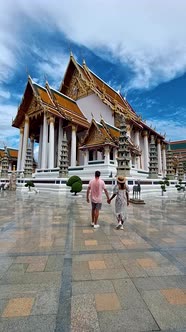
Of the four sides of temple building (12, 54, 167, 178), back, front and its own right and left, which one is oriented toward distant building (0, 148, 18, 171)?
right

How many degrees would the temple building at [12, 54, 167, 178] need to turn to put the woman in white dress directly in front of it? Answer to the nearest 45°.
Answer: approximately 45° to its left

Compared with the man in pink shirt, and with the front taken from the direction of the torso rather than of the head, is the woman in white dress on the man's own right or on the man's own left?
on the man's own right

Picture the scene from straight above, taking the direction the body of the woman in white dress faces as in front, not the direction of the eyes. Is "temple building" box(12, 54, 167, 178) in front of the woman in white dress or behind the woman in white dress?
in front

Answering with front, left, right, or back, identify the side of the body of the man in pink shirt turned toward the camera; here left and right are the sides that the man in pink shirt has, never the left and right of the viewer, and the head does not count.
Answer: back

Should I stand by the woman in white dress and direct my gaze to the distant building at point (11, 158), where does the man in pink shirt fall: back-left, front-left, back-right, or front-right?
front-left

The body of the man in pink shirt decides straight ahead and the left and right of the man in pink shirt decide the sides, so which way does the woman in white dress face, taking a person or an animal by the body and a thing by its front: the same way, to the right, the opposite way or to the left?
the same way

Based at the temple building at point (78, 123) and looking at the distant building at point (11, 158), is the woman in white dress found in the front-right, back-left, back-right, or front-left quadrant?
back-left

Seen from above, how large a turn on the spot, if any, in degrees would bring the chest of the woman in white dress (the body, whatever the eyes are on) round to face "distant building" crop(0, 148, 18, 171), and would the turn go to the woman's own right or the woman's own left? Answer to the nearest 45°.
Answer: approximately 45° to the woman's own left

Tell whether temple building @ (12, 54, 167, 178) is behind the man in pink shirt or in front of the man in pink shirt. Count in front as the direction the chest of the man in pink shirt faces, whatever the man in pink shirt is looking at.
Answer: in front

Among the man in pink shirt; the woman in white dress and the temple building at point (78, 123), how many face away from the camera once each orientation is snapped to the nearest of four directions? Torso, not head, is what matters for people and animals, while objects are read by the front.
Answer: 2

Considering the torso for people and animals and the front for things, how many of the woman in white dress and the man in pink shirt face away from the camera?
2

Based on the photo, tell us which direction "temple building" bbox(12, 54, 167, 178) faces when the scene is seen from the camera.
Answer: facing the viewer and to the left of the viewer

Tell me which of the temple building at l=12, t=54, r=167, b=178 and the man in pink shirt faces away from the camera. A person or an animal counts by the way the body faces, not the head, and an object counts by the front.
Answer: the man in pink shirt

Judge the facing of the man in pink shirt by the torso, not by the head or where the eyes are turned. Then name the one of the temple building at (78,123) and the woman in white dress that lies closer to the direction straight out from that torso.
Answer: the temple building

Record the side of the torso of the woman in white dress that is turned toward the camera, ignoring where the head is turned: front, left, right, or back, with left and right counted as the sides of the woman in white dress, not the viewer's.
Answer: back

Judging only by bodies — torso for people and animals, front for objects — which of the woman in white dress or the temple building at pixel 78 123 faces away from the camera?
the woman in white dress
